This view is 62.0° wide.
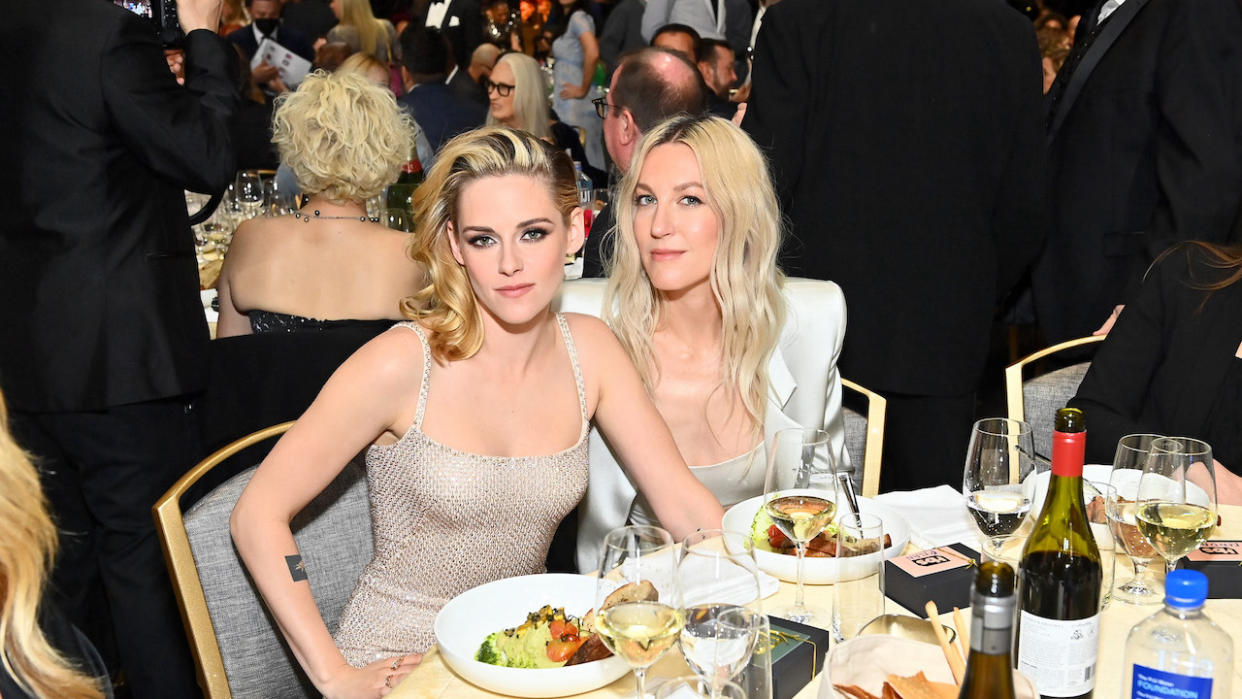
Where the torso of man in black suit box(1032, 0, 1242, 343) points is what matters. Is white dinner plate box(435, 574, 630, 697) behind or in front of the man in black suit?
in front

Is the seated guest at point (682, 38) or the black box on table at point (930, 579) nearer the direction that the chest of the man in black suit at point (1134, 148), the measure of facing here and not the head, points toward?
the black box on table

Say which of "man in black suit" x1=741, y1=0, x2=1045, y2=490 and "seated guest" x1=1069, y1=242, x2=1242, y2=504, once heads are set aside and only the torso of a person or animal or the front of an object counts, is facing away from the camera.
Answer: the man in black suit

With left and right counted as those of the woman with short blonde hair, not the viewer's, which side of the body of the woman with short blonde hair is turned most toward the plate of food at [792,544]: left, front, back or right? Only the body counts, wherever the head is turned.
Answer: back

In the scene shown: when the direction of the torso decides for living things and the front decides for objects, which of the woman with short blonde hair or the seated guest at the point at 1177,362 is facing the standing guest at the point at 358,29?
the woman with short blonde hair

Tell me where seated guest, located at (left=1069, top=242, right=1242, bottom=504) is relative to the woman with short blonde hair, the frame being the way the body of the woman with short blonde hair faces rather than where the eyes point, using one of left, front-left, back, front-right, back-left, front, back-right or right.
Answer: back-right

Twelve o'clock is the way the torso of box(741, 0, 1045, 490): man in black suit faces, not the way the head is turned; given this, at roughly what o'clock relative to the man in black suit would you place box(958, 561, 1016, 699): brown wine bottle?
The brown wine bottle is roughly at 6 o'clock from the man in black suit.

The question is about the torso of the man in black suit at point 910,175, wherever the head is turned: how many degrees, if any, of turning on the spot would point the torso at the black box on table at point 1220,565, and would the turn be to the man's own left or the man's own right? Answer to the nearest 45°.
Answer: approximately 180°

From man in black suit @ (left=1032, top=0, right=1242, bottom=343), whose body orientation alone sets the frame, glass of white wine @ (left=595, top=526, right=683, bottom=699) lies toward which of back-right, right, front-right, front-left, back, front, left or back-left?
front-left

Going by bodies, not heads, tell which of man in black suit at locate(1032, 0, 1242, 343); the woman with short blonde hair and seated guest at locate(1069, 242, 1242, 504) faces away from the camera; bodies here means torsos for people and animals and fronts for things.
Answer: the woman with short blonde hair

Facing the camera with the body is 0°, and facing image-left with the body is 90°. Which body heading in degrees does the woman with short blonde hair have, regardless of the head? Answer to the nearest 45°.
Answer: approximately 180°

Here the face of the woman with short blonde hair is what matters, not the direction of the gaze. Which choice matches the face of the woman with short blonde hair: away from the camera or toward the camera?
away from the camera
